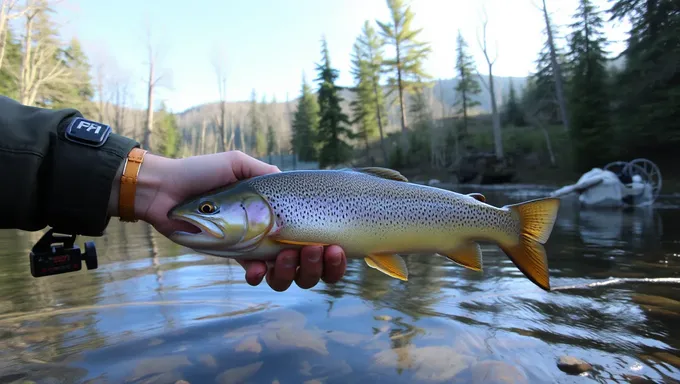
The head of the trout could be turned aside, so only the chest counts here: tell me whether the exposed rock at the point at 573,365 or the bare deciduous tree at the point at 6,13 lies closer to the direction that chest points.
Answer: the bare deciduous tree

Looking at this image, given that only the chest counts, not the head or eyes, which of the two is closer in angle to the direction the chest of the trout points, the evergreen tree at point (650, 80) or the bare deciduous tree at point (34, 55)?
the bare deciduous tree

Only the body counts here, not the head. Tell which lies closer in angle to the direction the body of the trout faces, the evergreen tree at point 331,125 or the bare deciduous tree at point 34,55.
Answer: the bare deciduous tree

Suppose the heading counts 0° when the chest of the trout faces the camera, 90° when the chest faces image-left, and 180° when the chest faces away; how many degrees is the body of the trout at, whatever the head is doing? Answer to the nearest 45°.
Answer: approximately 90°

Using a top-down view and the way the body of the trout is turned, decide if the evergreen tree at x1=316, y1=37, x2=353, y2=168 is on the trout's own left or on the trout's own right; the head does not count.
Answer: on the trout's own right
